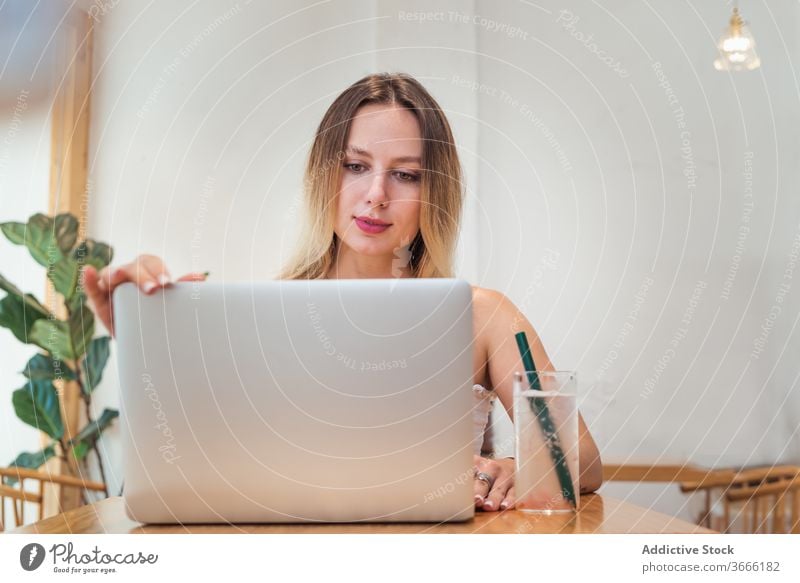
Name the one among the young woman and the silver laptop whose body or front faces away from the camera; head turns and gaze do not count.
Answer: the silver laptop

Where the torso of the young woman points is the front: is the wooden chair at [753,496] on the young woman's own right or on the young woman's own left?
on the young woman's own left

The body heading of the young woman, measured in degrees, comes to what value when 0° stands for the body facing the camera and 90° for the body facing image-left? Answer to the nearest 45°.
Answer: approximately 0°

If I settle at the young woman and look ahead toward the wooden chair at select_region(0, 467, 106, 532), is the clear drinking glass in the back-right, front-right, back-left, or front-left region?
back-left

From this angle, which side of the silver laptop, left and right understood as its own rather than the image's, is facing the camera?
back

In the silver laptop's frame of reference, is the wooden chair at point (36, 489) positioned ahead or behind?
ahead

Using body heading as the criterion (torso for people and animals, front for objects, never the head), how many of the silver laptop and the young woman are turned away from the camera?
1

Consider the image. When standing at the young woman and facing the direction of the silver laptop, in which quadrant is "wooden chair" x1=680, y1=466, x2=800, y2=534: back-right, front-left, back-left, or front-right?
back-left

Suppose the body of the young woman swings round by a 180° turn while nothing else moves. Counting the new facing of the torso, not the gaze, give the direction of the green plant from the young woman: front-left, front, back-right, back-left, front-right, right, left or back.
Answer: front-left

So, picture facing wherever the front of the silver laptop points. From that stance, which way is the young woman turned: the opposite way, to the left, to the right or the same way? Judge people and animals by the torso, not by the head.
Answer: the opposite way
